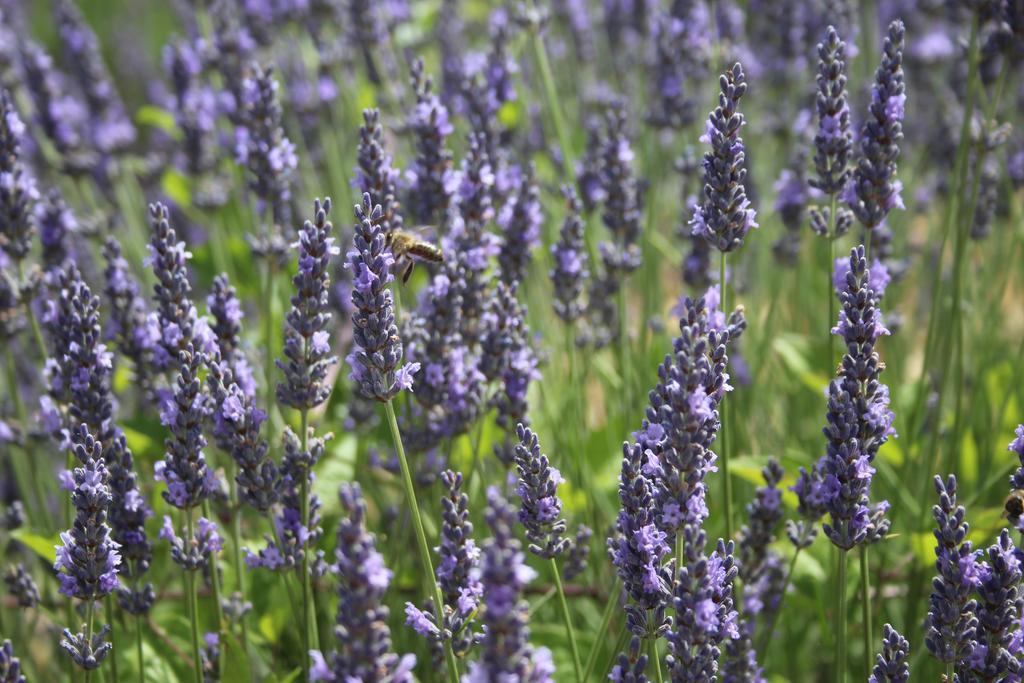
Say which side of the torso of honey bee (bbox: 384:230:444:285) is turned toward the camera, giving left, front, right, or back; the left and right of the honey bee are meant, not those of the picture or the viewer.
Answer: left

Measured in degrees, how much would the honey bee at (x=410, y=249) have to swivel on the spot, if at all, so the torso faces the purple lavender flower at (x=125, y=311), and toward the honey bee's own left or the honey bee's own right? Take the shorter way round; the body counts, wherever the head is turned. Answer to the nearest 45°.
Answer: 0° — it already faces it
